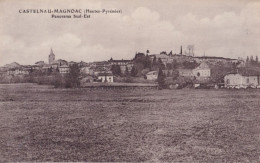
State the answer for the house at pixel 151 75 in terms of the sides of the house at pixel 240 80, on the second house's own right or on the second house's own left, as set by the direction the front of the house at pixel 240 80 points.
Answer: on the second house's own right

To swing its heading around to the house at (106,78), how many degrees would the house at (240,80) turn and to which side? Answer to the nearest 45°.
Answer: approximately 90° to its right

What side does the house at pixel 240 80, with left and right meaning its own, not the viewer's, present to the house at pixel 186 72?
right

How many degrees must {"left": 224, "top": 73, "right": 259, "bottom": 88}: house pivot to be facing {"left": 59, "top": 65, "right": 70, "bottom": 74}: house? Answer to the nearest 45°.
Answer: approximately 90° to its right

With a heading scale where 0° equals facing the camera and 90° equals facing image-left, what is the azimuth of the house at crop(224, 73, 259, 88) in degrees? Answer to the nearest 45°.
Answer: approximately 0°
